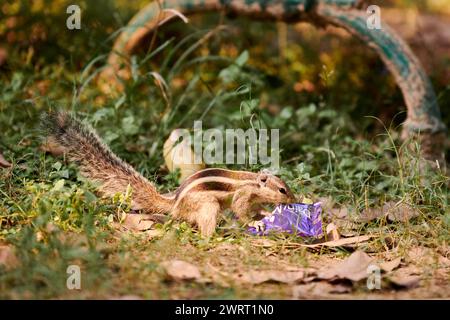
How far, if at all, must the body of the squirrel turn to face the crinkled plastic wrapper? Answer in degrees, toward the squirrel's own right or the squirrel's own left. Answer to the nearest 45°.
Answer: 0° — it already faces it

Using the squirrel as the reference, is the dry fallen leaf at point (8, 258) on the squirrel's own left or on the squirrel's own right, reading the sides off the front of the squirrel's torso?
on the squirrel's own right

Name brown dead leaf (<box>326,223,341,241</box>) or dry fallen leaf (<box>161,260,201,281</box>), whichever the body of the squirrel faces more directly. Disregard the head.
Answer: the brown dead leaf

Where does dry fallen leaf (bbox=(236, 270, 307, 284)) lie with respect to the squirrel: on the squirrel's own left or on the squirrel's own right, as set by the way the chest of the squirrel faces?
on the squirrel's own right

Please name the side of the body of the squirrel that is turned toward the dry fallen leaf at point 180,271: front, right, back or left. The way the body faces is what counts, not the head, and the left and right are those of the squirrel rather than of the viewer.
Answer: right

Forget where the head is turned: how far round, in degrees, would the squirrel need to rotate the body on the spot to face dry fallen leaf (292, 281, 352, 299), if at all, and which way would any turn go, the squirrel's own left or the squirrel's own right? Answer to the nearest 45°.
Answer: approximately 45° to the squirrel's own right

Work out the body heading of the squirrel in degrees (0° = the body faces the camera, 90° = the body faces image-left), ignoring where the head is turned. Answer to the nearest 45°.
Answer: approximately 270°

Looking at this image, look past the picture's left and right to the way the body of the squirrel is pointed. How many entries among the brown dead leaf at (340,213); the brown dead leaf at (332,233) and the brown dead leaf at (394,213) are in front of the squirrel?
3

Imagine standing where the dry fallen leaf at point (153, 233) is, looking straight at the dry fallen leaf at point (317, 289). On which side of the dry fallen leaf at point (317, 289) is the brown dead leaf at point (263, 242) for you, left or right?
left

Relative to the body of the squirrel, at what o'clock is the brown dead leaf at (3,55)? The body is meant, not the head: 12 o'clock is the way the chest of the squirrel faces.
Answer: The brown dead leaf is roughly at 8 o'clock from the squirrel.

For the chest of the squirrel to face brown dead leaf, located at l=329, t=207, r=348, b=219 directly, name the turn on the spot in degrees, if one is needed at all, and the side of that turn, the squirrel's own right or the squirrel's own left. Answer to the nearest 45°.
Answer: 0° — it already faces it
